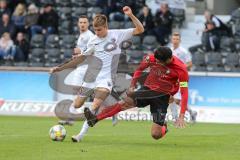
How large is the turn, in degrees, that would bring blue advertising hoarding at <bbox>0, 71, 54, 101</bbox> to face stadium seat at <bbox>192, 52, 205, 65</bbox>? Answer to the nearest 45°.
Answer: approximately 90° to its left

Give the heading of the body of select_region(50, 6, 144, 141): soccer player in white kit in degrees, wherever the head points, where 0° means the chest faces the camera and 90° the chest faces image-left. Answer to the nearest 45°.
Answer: approximately 45°

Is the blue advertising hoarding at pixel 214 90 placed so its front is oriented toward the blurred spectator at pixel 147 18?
no

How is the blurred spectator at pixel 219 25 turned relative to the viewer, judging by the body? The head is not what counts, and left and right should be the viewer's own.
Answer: facing the viewer and to the left of the viewer

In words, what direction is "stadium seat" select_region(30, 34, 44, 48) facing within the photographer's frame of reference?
facing the viewer

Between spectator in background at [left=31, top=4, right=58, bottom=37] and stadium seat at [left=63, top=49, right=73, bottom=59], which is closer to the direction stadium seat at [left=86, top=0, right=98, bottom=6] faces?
the stadium seat

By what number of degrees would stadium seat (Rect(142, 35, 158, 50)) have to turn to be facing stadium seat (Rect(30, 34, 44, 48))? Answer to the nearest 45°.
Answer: approximately 90° to its right

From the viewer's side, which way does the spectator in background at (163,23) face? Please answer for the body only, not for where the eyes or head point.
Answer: toward the camera

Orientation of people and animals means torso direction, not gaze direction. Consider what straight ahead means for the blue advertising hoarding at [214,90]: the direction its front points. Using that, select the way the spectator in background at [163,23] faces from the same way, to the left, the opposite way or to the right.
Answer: the same way

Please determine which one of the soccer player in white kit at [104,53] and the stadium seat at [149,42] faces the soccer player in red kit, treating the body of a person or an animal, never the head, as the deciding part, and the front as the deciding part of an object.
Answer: the stadium seat

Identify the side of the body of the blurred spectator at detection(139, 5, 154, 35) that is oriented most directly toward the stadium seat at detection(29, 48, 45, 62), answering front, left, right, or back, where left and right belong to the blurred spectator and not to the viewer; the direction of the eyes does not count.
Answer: right

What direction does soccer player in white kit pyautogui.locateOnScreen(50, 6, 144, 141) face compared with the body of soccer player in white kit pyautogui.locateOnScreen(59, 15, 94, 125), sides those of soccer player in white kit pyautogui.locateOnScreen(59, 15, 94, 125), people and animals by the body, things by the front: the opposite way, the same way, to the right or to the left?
the same way
